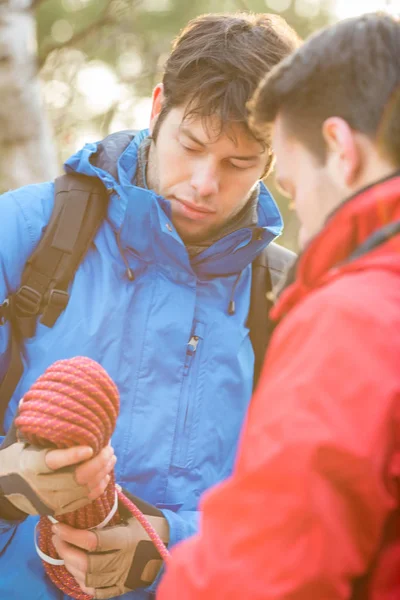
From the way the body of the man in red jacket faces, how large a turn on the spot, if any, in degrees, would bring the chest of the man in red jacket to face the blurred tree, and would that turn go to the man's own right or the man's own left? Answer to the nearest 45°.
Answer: approximately 45° to the man's own right

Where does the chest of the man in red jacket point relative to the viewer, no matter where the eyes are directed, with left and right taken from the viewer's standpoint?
facing away from the viewer and to the left of the viewer

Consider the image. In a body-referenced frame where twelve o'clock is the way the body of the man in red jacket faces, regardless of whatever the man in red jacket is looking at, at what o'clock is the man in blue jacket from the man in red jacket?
The man in blue jacket is roughly at 1 o'clock from the man in red jacket.

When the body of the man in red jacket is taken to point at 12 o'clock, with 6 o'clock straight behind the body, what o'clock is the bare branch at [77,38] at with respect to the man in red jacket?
The bare branch is roughly at 1 o'clock from the man in red jacket.
